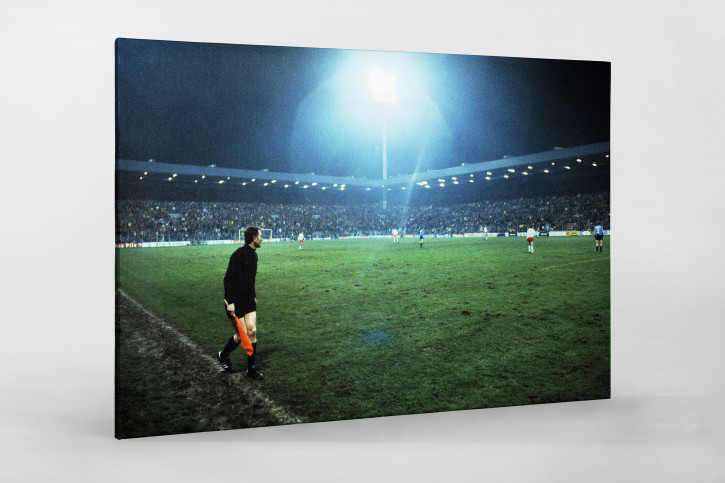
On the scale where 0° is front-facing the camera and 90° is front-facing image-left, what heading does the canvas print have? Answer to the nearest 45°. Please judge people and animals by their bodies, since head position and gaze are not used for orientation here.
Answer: approximately 315°
